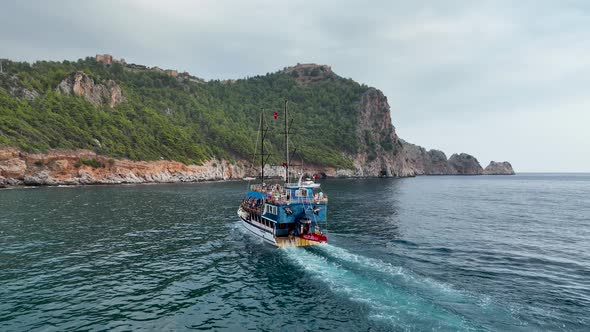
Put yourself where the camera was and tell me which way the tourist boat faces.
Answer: facing away from the viewer and to the left of the viewer
